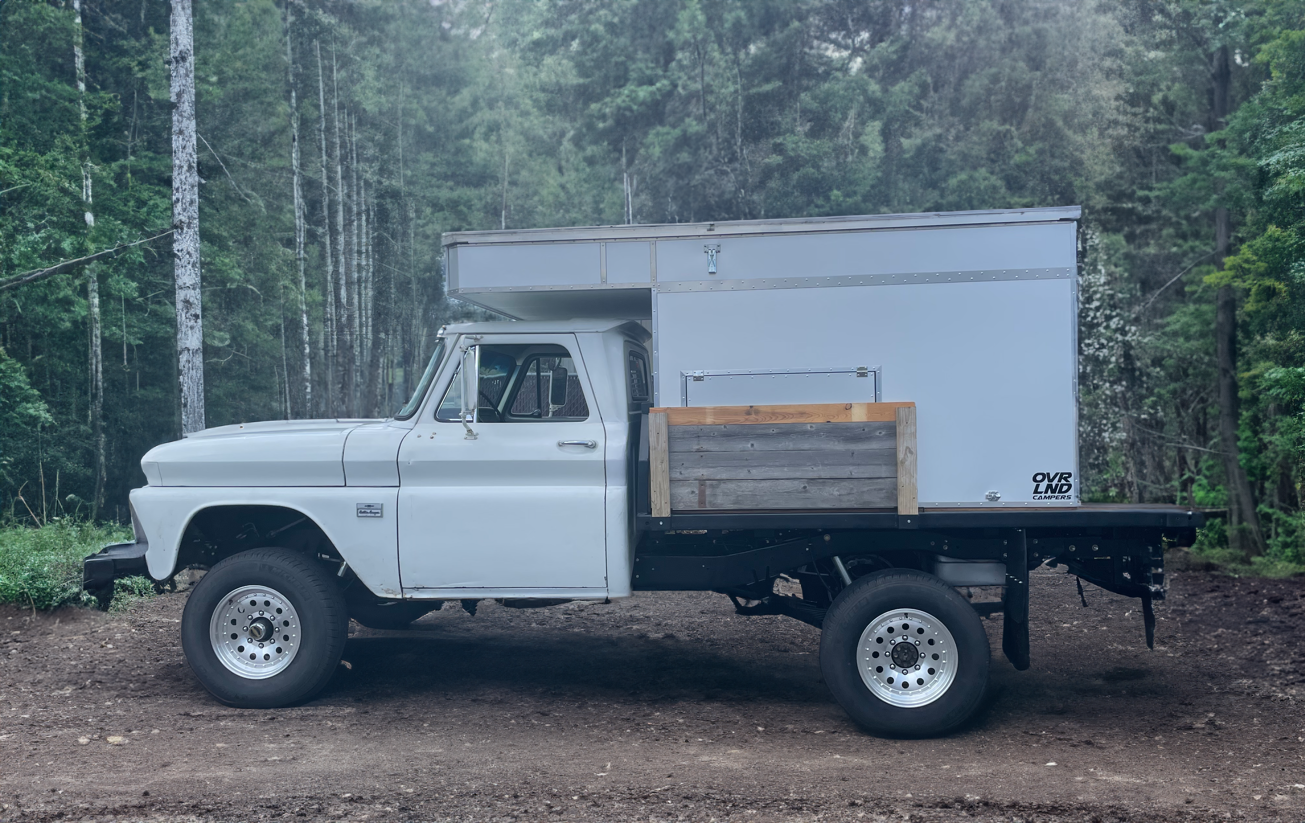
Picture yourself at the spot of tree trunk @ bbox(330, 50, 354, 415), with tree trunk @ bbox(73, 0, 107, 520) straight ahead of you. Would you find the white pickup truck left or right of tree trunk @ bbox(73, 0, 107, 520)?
left

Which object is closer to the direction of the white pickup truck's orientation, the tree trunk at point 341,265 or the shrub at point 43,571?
the shrub

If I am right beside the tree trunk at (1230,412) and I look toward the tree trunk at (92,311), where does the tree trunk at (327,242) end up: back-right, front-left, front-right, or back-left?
front-right

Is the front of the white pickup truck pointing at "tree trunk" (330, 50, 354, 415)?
no

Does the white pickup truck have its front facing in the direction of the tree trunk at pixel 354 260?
no

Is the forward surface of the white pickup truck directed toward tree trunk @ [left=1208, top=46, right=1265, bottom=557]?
no

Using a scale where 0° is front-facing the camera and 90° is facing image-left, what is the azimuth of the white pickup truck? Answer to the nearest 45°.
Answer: approximately 90°
